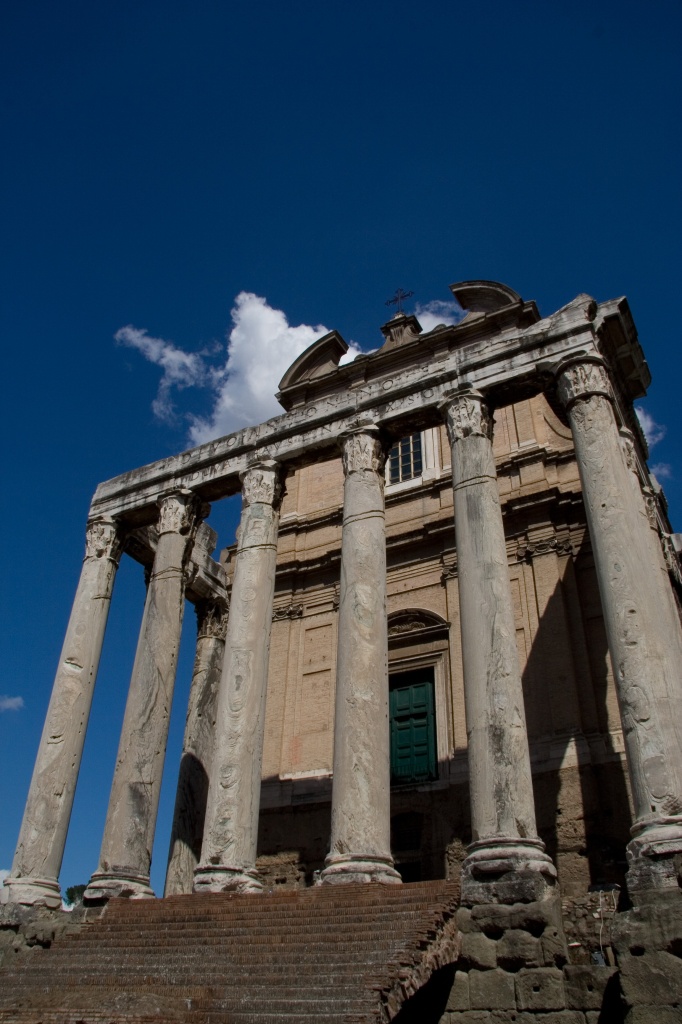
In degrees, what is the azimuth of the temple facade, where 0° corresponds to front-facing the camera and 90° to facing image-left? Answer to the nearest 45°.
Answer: approximately 45°
